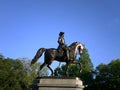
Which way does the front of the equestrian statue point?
to the viewer's right
